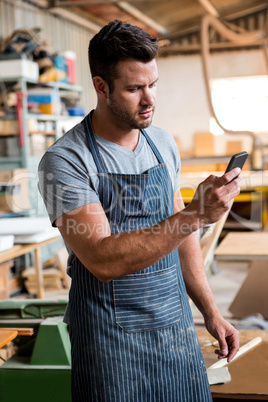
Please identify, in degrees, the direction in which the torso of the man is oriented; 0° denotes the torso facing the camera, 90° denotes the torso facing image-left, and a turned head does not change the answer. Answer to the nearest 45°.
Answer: approximately 315°

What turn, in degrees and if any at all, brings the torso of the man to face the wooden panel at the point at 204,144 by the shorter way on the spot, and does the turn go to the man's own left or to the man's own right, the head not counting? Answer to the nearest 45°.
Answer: approximately 135° to the man's own left

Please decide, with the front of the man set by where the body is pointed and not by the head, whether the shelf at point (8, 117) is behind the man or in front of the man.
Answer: behind

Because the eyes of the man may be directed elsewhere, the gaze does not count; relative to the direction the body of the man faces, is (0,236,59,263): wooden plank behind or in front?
behind

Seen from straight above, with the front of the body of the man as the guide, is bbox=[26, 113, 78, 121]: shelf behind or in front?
behind

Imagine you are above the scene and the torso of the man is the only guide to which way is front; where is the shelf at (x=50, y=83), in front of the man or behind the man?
behind

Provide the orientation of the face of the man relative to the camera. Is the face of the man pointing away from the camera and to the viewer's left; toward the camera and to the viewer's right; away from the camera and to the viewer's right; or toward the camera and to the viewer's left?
toward the camera and to the viewer's right

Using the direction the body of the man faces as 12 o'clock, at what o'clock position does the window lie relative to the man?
The window is roughly at 8 o'clock from the man.

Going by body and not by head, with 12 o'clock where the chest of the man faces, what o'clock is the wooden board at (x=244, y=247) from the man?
The wooden board is roughly at 8 o'clock from the man.

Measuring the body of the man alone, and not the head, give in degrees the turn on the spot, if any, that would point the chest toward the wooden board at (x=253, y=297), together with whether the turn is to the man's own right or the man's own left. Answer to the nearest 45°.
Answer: approximately 135° to the man's own left
